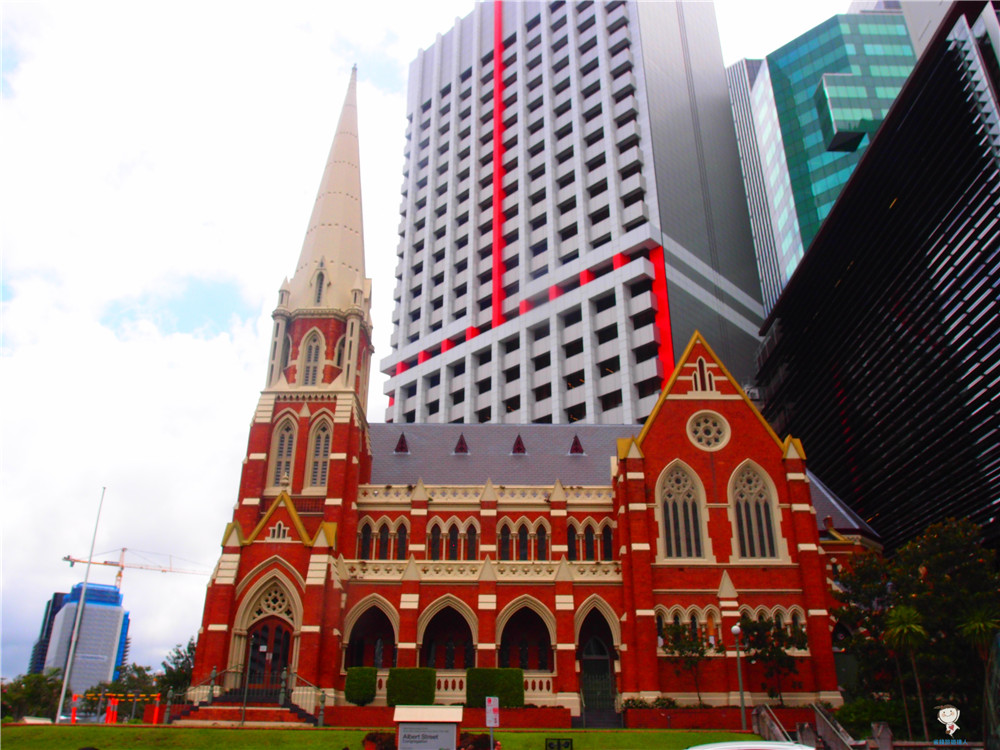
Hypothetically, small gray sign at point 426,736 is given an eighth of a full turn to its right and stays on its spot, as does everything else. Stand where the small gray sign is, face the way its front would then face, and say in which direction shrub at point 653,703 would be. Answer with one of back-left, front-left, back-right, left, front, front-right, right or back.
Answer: back

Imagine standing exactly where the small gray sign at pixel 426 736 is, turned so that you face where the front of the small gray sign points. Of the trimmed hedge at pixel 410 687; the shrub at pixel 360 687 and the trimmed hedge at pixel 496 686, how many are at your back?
3

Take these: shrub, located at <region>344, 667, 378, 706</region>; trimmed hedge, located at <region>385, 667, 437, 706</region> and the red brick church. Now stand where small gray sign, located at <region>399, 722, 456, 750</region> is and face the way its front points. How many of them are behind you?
3

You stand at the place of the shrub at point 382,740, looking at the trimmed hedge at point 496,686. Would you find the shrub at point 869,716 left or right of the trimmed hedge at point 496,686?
right

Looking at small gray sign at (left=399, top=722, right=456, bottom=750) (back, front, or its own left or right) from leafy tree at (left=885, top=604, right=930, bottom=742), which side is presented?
left

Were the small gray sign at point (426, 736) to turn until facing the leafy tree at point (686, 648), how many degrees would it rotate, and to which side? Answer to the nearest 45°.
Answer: approximately 135° to its left

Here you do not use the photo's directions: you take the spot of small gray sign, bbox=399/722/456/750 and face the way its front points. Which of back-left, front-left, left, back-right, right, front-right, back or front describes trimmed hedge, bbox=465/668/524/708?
back

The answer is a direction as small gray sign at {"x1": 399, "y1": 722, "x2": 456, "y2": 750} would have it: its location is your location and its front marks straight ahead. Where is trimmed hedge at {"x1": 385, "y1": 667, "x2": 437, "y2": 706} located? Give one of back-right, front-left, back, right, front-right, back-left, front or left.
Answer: back

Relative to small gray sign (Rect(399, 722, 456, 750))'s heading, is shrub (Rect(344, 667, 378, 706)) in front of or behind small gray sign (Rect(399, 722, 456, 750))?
behind

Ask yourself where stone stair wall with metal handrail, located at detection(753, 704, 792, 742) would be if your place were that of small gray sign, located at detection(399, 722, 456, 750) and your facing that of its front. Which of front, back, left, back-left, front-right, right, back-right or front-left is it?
back-left

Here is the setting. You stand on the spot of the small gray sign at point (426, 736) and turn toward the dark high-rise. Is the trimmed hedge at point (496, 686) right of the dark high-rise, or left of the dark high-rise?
left

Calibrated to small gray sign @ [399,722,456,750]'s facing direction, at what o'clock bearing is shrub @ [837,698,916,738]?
The shrub is roughly at 8 o'clock from the small gray sign.

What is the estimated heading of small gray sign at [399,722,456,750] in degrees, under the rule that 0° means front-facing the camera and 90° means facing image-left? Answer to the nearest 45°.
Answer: approximately 0°

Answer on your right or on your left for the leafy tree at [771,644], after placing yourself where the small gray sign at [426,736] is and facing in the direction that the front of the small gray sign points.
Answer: on your left

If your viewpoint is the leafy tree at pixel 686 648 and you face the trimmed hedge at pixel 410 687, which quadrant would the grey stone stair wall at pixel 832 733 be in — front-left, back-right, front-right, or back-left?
back-left
